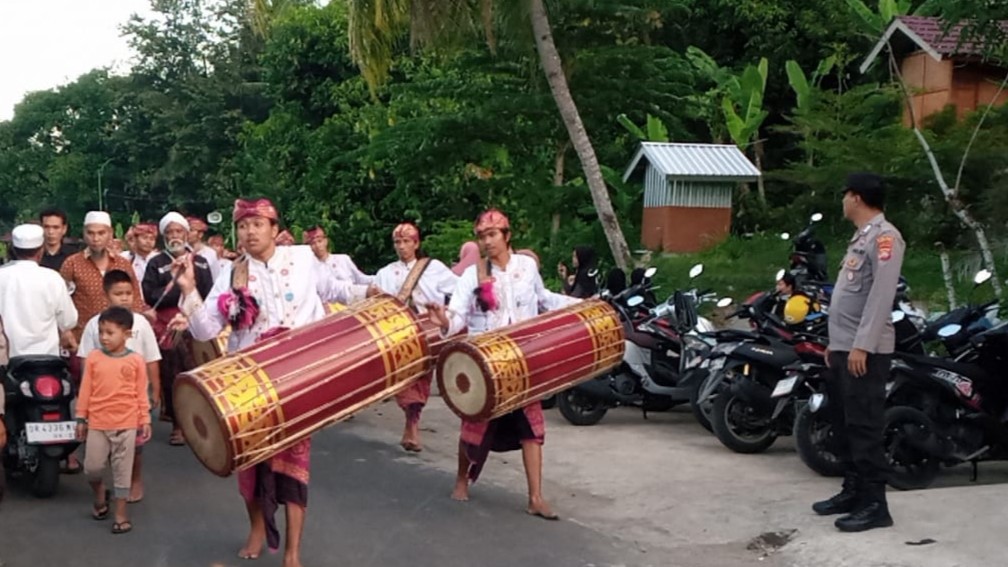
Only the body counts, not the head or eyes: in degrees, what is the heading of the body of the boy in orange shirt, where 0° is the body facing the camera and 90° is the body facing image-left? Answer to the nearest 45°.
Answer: approximately 0°

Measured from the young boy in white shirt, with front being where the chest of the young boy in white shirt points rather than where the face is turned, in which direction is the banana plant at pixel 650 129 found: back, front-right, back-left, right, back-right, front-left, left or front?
back-left

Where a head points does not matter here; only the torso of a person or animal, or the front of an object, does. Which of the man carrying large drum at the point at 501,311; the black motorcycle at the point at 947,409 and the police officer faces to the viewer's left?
the police officer

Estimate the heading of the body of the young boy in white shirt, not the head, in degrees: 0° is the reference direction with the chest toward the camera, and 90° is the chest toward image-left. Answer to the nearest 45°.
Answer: approximately 0°

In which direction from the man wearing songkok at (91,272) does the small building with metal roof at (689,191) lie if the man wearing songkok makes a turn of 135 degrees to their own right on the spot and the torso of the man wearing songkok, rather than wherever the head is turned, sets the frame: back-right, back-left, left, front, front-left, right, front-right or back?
right

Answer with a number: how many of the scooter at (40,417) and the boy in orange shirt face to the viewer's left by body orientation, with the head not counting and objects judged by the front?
0

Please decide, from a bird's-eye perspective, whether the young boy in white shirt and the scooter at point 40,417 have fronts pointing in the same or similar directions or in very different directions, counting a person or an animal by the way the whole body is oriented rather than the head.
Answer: very different directions

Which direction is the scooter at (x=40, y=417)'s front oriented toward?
away from the camera

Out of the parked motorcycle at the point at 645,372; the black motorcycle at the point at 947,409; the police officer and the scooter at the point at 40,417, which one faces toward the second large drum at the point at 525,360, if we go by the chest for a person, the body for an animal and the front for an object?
the police officer

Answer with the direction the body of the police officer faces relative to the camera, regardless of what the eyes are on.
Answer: to the viewer's left

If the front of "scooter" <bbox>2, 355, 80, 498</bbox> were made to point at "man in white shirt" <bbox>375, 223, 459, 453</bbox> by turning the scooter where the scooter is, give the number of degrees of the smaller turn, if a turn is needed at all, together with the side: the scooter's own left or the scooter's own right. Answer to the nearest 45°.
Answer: approximately 90° to the scooter's own right

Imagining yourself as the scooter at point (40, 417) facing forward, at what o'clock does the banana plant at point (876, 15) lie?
The banana plant is roughly at 2 o'clock from the scooter.

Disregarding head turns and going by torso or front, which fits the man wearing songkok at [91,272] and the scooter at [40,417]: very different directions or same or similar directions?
very different directions

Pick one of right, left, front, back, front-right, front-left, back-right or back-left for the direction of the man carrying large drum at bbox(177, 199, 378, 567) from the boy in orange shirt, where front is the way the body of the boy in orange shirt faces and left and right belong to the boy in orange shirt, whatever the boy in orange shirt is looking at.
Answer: front-left
